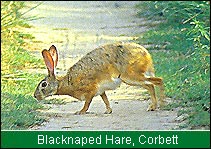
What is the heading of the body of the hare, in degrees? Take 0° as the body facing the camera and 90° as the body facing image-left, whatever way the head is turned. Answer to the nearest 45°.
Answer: approximately 90°
